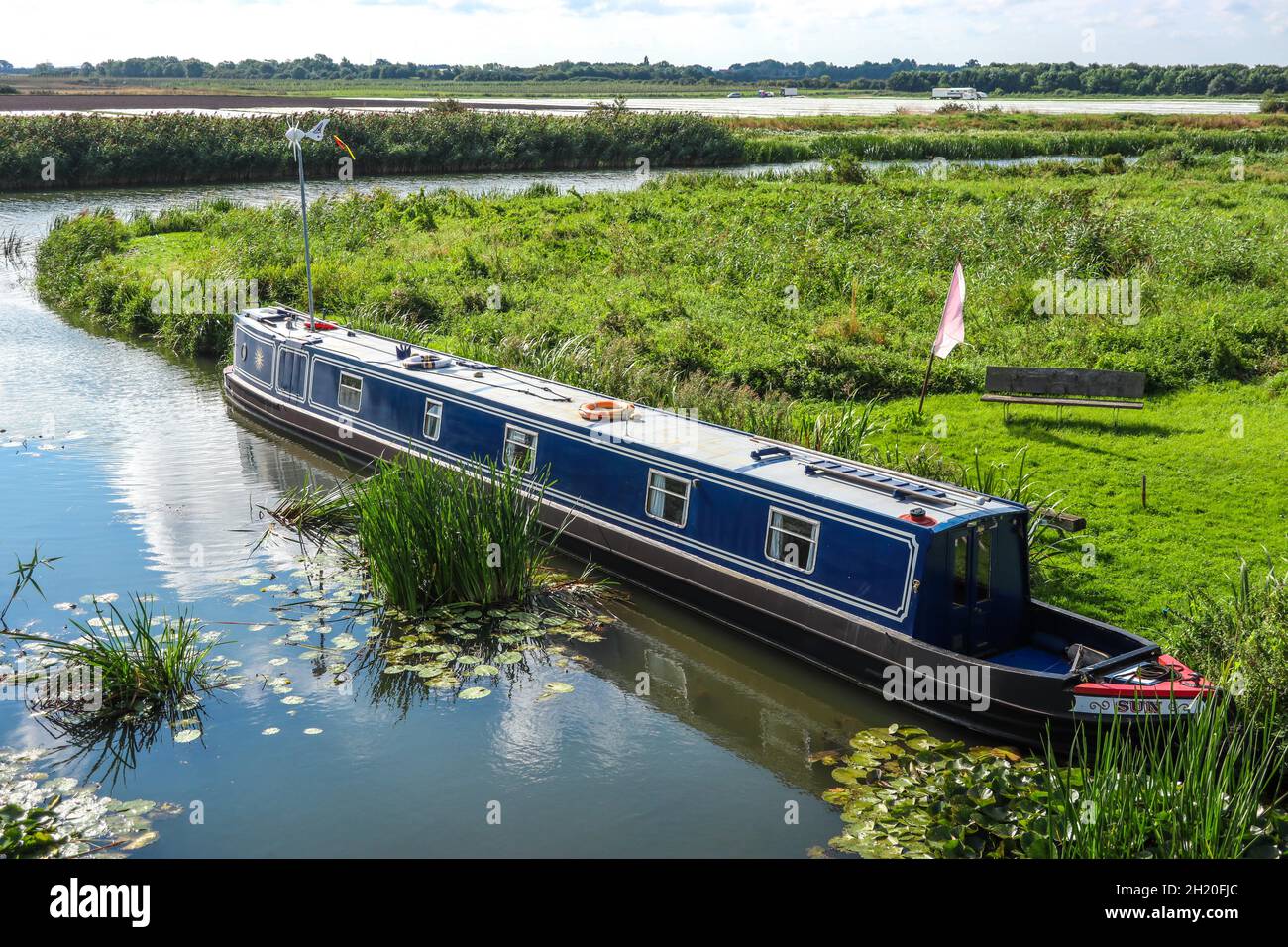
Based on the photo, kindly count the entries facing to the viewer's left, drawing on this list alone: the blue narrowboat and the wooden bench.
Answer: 0

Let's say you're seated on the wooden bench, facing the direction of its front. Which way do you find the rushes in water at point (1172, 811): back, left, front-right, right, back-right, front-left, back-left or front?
front

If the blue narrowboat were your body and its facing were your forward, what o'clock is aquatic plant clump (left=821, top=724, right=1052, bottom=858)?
The aquatic plant clump is roughly at 1 o'clock from the blue narrowboat.

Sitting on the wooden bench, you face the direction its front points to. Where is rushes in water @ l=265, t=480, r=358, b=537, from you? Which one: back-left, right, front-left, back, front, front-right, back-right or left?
front-right

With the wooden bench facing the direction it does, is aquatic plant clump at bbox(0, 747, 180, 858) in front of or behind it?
in front

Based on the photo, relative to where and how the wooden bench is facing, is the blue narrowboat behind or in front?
in front

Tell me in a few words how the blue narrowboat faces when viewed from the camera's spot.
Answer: facing the viewer and to the right of the viewer

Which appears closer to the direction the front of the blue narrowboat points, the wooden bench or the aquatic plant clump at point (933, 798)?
the aquatic plant clump

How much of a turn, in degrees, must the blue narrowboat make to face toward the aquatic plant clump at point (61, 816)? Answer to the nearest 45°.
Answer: approximately 90° to its right

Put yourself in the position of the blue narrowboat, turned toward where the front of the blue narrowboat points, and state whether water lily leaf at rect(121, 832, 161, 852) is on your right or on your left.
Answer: on your right

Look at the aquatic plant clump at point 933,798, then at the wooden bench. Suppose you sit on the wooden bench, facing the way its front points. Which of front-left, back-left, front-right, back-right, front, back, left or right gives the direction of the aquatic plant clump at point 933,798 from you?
front

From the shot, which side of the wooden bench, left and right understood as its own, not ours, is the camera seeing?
front

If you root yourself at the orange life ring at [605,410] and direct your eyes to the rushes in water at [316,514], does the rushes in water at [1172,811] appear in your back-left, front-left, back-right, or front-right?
back-left
